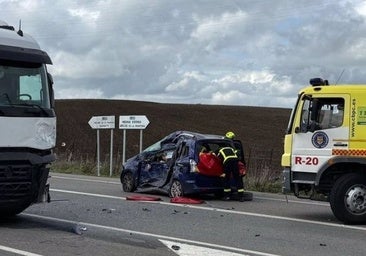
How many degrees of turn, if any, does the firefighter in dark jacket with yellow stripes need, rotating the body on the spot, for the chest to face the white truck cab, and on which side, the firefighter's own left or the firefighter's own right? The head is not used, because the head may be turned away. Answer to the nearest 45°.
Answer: approximately 90° to the firefighter's own left

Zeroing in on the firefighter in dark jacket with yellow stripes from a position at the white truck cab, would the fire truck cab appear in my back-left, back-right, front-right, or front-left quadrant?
front-right

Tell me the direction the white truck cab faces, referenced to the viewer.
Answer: facing the viewer and to the right of the viewer

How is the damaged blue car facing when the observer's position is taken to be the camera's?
facing away from the viewer and to the left of the viewer

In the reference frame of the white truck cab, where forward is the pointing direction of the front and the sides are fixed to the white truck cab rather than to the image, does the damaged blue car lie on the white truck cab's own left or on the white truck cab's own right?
on the white truck cab's own left

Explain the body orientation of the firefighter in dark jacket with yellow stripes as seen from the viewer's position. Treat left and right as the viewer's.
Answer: facing away from the viewer and to the left of the viewer

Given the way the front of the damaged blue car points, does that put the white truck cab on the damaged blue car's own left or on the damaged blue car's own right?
on the damaged blue car's own left

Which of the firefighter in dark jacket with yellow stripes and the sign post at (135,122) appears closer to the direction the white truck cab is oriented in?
the firefighter in dark jacket with yellow stripes

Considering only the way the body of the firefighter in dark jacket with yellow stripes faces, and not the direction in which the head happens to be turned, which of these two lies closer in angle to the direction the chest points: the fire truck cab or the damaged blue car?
the damaged blue car

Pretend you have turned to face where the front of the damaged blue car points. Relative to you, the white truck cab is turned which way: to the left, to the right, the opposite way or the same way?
the opposite way

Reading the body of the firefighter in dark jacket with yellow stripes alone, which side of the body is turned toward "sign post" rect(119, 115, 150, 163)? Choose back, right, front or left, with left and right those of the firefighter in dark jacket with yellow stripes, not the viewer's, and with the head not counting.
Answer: front

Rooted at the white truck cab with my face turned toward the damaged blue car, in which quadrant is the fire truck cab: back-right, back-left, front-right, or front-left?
front-right

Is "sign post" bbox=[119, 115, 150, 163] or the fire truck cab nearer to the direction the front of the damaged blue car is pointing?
the sign post
